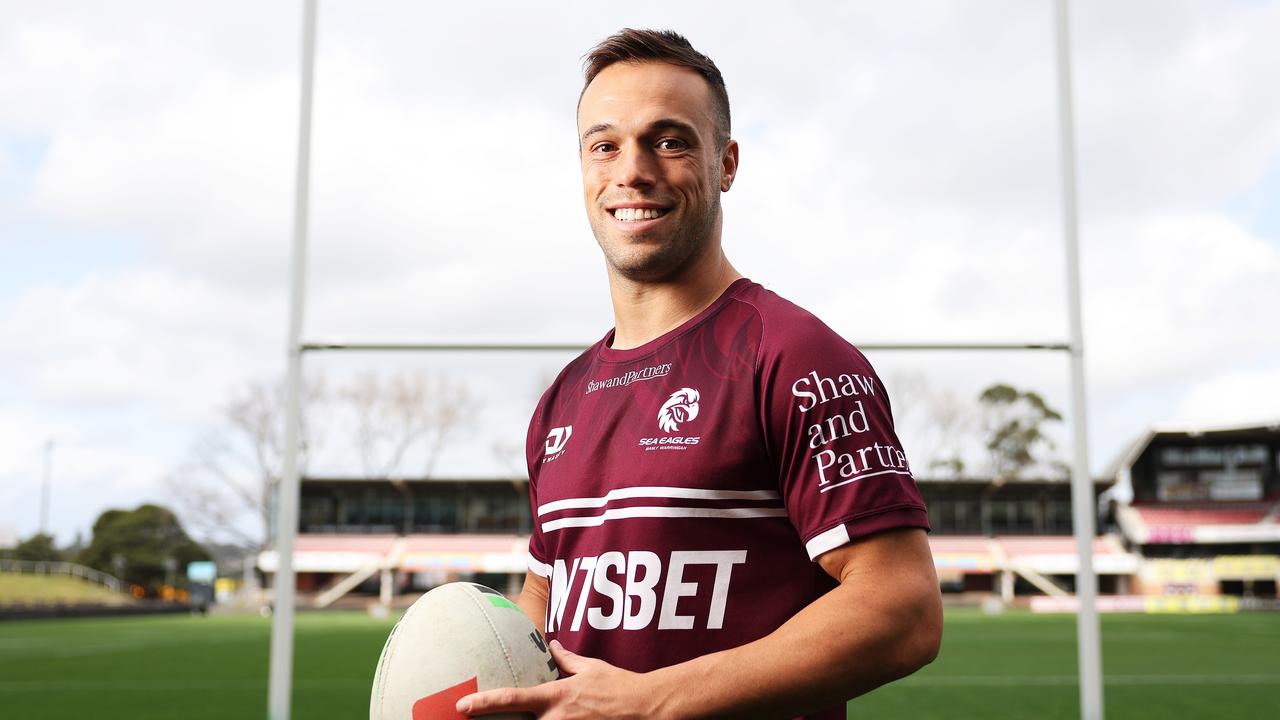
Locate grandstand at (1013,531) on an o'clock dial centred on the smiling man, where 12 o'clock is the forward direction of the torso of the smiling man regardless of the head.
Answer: The grandstand is roughly at 5 o'clock from the smiling man.

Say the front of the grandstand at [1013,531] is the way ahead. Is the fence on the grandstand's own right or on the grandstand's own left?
on the grandstand's own right

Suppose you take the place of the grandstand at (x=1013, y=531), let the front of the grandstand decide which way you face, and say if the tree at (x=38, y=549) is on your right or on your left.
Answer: on your right

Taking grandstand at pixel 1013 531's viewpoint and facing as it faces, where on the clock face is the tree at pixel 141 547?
The tree is roughly at 3 o'clock from the grandstand.

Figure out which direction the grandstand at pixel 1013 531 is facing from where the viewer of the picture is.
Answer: facing the viewer

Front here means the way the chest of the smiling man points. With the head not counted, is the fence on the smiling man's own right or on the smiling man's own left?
on the smiling man's own right

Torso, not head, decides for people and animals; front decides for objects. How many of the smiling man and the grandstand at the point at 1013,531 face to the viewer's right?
0

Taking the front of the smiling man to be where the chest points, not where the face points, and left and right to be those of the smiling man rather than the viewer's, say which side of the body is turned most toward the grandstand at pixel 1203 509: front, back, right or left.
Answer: back

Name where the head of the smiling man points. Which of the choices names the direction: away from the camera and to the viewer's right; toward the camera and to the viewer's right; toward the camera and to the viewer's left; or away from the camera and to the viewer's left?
toward the camera and to the viewer's left

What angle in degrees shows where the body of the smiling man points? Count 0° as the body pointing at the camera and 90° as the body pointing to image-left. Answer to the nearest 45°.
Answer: approximately 45°

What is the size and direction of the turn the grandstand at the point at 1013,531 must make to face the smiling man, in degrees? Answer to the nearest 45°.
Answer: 0° — it already faces them

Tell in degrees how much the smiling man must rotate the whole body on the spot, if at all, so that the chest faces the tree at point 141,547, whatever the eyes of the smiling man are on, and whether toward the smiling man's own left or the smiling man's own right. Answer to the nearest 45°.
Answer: approximately 90° to the smiling man's own right
